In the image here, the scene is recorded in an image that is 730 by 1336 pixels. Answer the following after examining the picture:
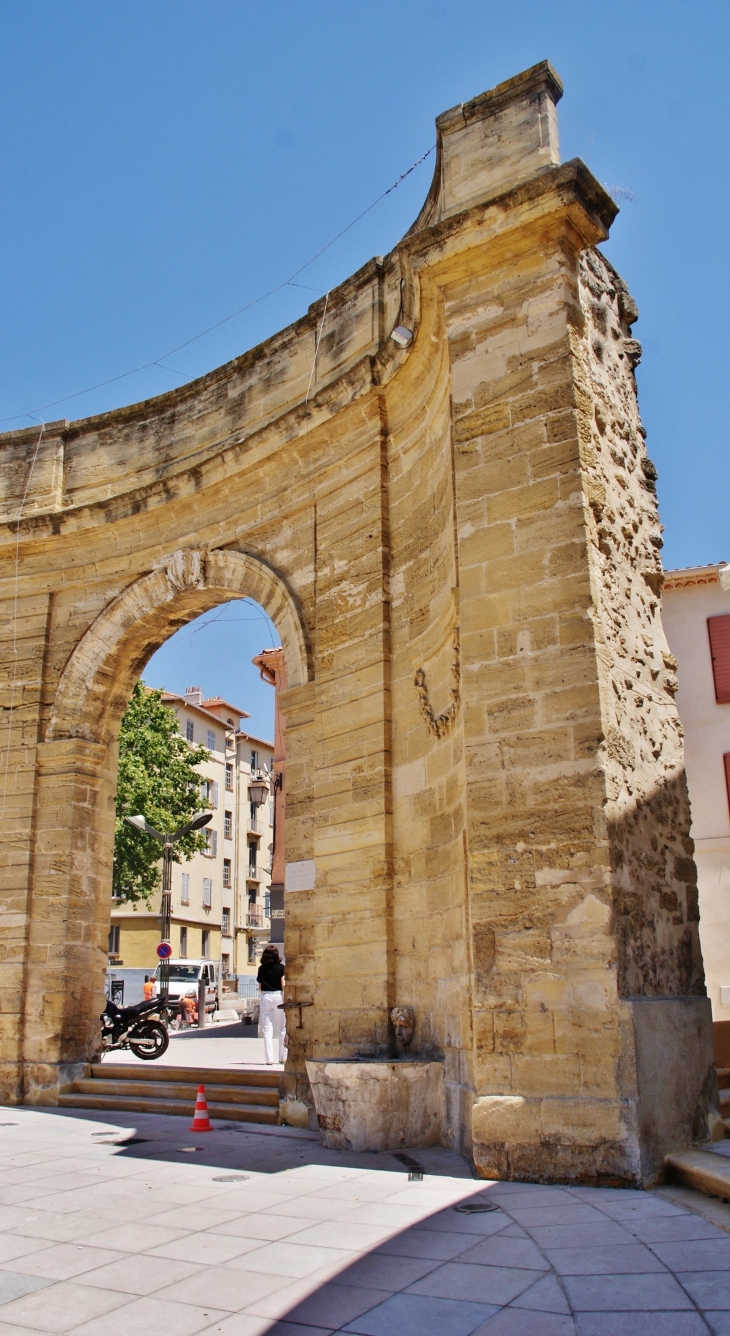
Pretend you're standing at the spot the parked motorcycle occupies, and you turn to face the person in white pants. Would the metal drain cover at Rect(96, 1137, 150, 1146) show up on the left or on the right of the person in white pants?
right

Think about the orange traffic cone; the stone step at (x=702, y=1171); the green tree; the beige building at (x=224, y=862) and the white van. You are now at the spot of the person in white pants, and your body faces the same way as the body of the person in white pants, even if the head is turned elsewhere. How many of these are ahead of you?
3

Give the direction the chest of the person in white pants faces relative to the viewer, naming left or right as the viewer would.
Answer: facing away from the viewer

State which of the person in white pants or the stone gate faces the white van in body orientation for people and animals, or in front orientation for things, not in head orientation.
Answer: the person in white pants

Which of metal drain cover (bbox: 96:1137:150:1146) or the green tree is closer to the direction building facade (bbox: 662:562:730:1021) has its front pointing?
the metal drain cover

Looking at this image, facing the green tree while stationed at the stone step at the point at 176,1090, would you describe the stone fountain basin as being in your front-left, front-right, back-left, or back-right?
back-right

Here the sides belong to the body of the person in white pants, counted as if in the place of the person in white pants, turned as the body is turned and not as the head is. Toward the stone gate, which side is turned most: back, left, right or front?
back

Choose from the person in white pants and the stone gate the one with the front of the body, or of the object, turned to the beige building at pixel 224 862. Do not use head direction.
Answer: the person in white pants
